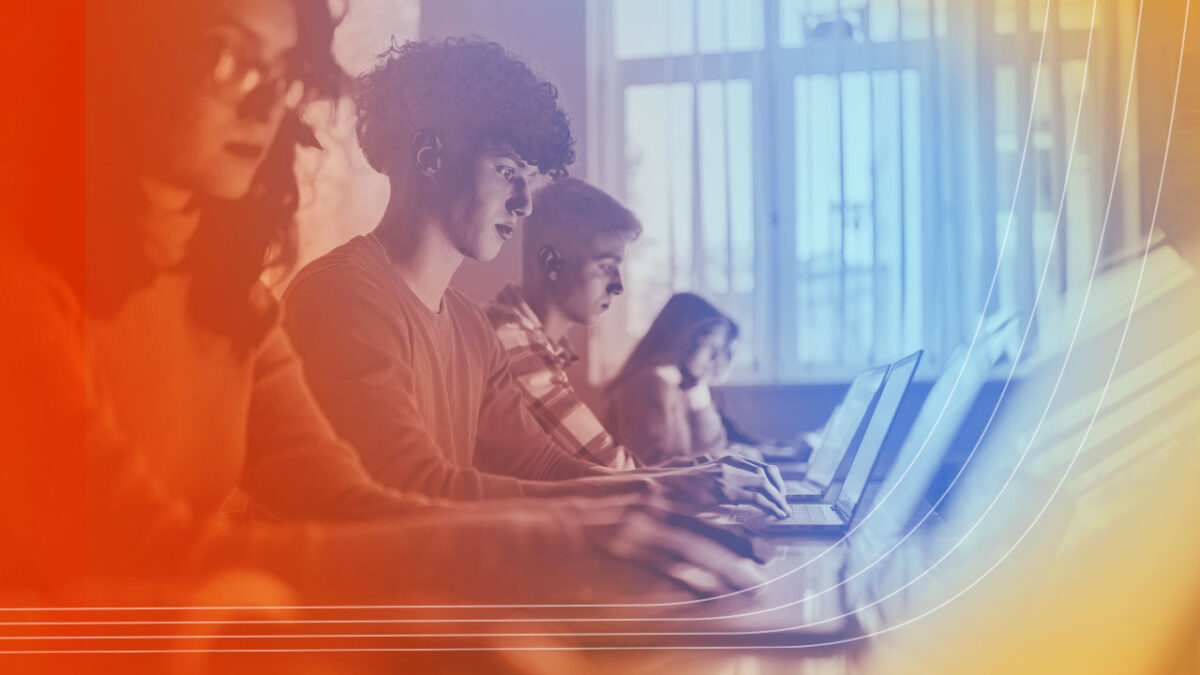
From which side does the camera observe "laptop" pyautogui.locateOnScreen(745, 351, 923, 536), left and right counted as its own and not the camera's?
left

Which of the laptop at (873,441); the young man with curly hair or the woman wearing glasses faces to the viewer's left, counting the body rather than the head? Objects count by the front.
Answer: the laptop

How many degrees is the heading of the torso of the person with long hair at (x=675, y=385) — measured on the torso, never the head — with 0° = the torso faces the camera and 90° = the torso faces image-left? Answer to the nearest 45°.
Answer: approximately 315°

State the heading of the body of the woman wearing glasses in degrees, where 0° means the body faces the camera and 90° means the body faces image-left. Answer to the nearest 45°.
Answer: approximately 315°

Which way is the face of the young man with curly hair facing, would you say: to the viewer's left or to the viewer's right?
to the viewer's right
